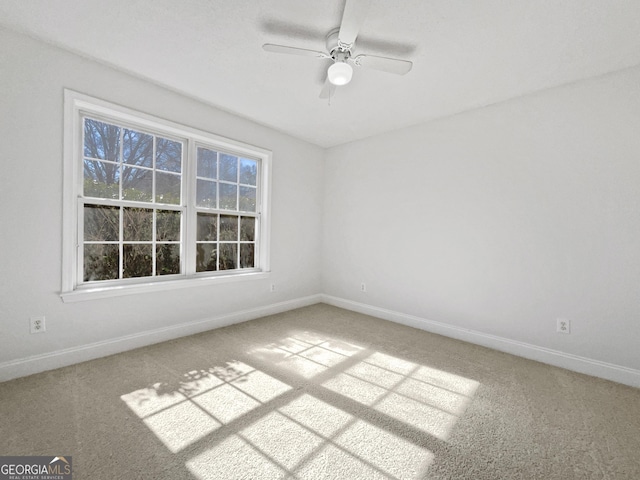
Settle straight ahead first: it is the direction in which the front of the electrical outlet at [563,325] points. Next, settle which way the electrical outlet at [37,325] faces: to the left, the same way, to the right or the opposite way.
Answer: to the left

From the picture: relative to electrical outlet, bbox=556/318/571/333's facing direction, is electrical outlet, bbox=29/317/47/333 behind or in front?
in front

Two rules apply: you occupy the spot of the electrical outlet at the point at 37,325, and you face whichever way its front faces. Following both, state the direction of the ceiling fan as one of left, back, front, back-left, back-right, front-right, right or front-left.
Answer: front-left

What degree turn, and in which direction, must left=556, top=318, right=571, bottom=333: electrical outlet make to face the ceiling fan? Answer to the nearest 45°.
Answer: approximately 45° to its right

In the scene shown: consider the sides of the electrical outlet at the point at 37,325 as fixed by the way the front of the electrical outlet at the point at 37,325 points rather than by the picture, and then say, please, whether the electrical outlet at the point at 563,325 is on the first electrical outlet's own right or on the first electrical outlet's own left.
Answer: on the first electrical outlet's own left

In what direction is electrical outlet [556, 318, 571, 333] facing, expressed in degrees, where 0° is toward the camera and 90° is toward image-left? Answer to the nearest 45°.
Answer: approximately 0°
